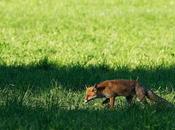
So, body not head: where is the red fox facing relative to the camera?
to the viewer's left
